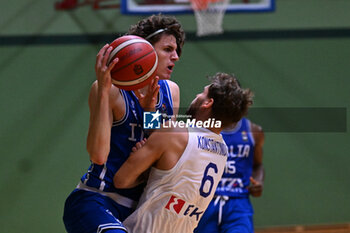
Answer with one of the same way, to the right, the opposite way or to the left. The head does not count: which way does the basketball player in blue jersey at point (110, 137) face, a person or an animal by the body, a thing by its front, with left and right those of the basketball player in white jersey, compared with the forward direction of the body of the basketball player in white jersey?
the opposite way

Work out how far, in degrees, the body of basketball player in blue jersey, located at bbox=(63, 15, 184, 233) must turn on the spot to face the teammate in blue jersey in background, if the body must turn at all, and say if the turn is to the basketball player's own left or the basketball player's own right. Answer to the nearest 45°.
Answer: approximately 90° to the basketball player's own left

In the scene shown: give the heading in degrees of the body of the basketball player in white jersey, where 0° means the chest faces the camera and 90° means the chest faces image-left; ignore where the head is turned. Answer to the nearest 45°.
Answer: approximately 135°

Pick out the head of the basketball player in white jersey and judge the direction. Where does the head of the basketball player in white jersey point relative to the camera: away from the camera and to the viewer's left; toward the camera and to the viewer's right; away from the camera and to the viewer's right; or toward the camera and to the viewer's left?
away from the camera and to the viewer's left

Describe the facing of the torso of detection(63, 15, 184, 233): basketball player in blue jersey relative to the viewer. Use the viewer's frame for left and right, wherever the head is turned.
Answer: facing the viewer and to the right of the viewer

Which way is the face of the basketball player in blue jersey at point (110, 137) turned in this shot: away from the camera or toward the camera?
toward the camera

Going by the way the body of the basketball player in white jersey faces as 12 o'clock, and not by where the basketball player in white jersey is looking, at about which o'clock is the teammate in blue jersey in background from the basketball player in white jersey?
The teammate in blue jersey in background is roughly at 2 o'clock from the basketball player in white jersey.
